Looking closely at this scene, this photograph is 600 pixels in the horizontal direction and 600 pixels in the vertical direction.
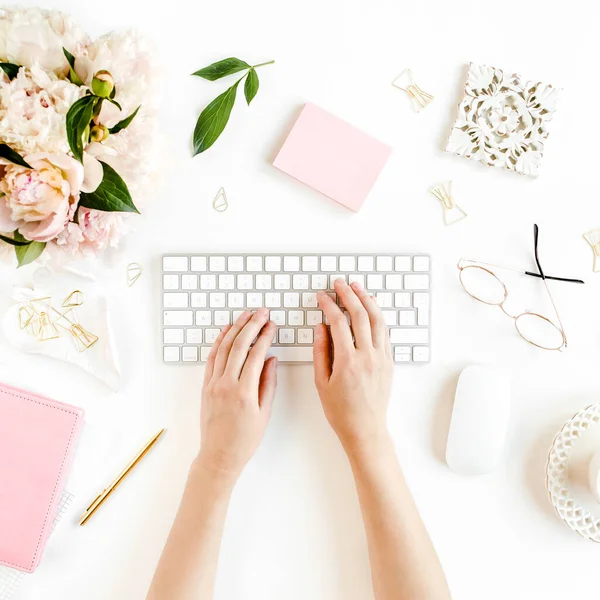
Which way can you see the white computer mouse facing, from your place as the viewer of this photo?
facing away from the viewer

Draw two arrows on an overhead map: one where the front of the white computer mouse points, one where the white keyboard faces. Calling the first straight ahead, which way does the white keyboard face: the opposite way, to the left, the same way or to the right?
the opposite way

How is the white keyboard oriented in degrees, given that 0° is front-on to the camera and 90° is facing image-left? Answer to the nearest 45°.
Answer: approximately 0°

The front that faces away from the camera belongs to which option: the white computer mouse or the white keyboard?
the white computer mouse

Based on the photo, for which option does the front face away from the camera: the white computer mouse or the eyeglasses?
the white computer mouse

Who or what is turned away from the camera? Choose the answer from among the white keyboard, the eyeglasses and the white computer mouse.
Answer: the white computer mouse
